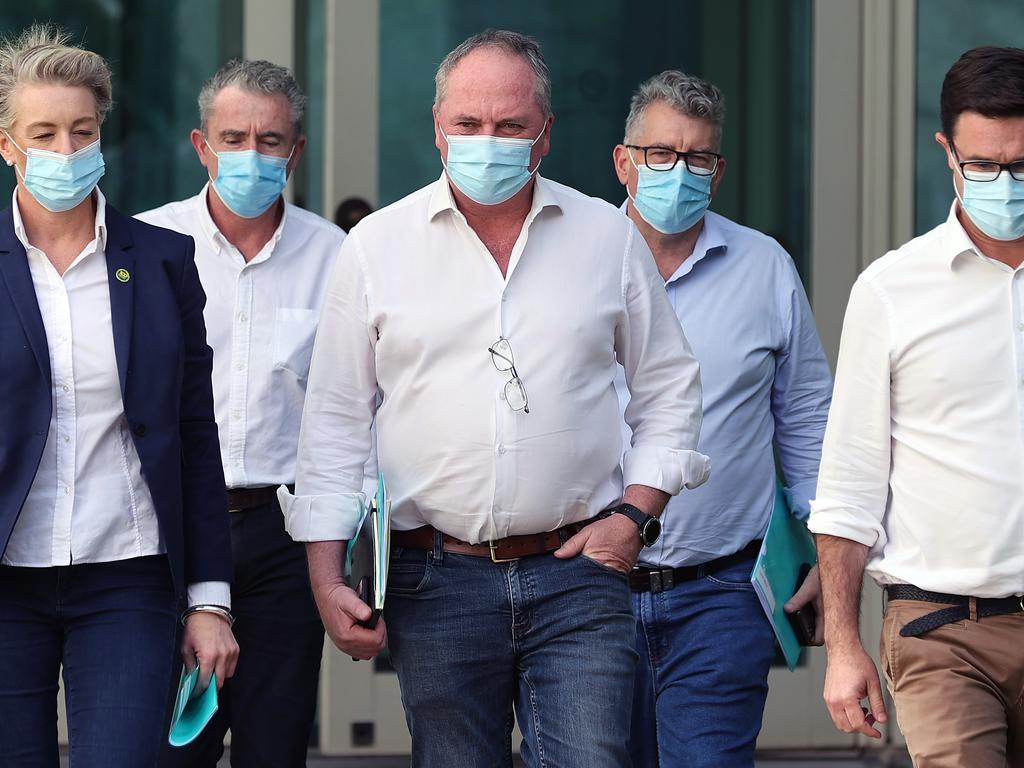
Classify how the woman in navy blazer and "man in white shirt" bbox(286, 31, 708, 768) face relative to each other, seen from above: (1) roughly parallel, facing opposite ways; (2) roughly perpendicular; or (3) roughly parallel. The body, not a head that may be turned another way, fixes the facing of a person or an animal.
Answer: roughly parallel

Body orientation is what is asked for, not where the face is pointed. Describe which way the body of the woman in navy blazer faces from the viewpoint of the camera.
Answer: toward the camera

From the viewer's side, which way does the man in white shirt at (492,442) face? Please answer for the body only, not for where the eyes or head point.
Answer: toward the camera

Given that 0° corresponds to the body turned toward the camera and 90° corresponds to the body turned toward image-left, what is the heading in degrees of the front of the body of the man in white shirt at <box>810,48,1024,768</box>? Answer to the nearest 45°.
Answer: approximately 0°

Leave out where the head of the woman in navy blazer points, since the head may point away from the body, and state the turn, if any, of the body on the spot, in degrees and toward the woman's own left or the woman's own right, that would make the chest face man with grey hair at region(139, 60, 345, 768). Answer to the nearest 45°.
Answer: approximately 180°

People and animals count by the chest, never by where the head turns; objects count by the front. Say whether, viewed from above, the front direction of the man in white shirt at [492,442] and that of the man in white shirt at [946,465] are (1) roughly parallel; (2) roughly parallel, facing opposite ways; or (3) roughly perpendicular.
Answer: roughly parallel
